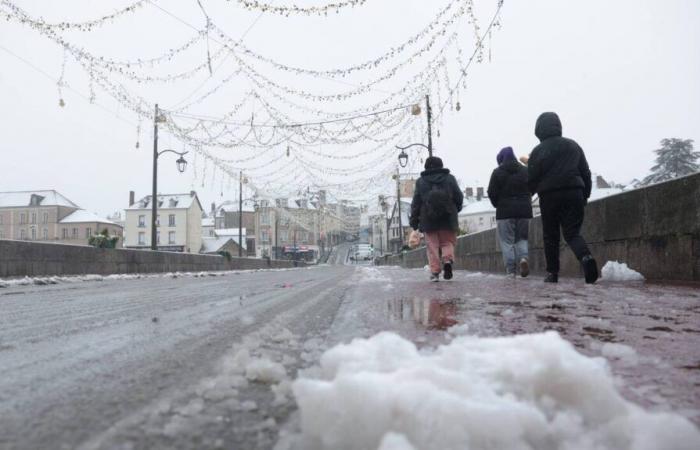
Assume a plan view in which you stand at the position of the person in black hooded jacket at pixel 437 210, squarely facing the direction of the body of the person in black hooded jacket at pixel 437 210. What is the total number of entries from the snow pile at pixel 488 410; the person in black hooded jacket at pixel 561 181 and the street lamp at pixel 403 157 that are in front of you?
1

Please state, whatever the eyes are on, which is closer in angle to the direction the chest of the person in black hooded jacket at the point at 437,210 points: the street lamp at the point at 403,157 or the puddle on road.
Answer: the street lamp

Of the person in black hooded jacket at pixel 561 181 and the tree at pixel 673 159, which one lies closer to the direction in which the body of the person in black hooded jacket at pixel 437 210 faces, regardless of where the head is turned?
the tree

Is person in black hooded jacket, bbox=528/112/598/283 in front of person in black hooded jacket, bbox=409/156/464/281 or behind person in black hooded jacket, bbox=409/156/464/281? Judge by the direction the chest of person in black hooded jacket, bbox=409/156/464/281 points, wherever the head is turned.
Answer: behind

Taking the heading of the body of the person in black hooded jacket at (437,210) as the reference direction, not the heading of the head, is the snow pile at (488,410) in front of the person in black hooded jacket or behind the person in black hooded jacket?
behind

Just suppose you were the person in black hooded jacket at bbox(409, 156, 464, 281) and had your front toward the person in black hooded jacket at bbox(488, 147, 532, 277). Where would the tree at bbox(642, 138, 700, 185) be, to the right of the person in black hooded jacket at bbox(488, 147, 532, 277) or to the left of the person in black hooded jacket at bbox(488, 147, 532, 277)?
left

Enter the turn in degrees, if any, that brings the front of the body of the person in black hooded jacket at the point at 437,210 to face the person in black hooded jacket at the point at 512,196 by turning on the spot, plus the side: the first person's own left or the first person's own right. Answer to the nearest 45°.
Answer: approximately 90° to the first person's own right

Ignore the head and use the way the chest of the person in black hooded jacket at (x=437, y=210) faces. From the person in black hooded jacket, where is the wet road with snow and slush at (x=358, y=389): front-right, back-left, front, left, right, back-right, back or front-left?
back

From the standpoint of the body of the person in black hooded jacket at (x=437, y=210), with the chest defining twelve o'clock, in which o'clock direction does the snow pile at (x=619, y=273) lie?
The snow pile is roughly at 4 o'clock from the person in black hooded jacket.

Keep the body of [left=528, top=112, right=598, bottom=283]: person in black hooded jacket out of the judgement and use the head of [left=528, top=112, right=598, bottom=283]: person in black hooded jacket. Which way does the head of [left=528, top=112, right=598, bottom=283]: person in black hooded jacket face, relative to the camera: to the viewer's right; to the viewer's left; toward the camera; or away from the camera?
away from the camera

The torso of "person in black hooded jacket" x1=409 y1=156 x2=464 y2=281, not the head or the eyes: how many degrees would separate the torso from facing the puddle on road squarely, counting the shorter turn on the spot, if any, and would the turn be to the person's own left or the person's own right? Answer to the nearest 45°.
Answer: approximately 180°

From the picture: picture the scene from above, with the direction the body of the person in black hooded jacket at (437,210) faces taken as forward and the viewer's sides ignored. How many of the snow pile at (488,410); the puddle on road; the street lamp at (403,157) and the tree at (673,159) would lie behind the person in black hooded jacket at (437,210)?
2

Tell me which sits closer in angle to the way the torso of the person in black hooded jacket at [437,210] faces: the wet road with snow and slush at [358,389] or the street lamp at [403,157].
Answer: the street lamp

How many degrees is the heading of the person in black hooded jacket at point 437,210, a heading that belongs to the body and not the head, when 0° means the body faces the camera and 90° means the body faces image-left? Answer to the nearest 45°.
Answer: approximately 180°

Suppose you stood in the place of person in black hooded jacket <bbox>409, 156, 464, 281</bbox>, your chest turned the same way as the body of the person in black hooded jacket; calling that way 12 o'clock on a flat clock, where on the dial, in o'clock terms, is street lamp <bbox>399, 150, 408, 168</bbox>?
The street lamp is roughly at 12 o'clock from the person in black hooded jacket.
